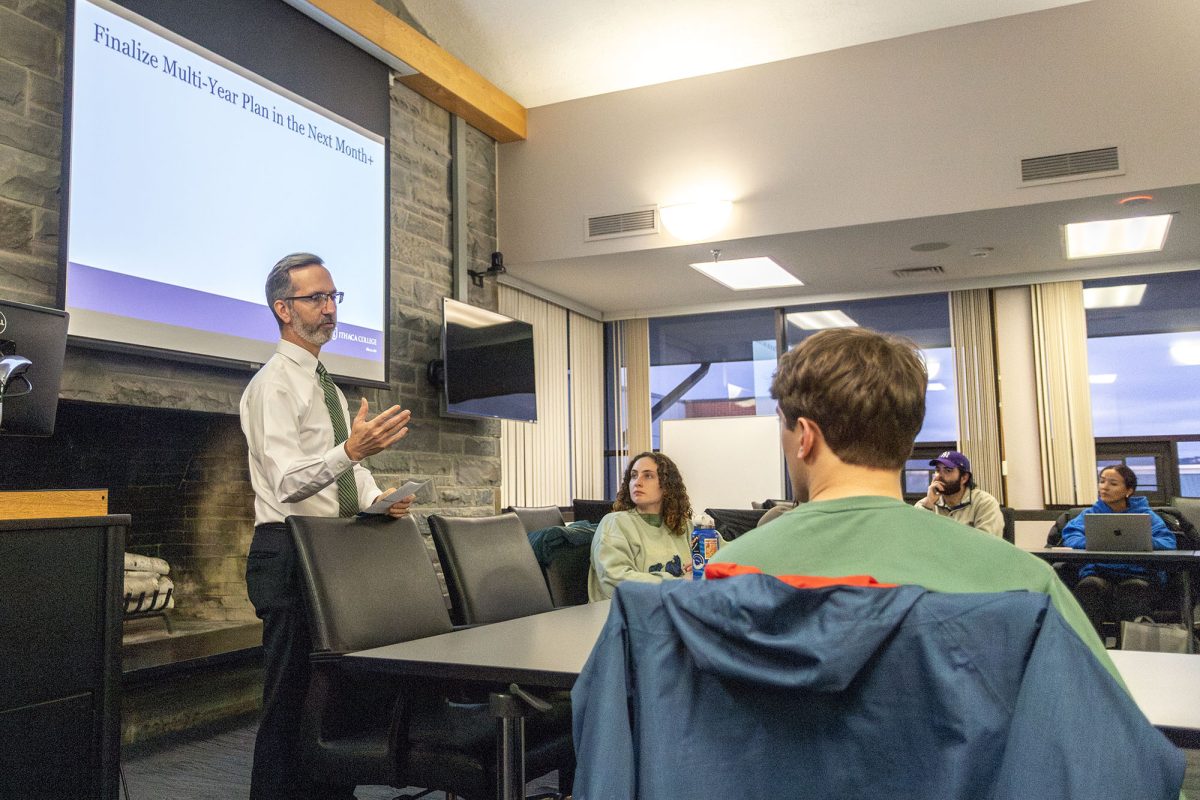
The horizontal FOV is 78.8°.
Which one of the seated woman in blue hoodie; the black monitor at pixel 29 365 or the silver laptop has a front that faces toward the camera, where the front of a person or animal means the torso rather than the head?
the seated woman in blue hoodie

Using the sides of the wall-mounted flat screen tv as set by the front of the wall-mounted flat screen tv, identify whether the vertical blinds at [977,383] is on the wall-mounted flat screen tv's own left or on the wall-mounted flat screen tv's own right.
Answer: on the wall-mounted flat screen tv's own left

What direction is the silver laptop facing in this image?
away from the camera

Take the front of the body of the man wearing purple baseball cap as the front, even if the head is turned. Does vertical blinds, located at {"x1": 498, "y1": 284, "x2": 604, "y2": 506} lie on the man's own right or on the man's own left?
on the man's own right

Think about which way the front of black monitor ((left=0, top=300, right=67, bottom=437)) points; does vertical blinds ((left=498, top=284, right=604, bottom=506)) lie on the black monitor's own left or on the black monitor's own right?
on the black monitor's own right

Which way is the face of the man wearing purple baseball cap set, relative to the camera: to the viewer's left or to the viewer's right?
to the viewer's left

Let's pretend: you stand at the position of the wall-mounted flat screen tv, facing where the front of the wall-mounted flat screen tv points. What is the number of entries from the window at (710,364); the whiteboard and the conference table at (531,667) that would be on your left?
2

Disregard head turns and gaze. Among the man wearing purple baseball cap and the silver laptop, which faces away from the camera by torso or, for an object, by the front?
the silver laptop

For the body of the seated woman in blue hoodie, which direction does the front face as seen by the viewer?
toward the camera

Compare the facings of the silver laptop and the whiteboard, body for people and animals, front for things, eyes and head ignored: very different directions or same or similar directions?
very different directions

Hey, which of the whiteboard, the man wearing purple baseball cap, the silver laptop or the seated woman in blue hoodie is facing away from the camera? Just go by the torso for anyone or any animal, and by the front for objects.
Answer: the silver laptop

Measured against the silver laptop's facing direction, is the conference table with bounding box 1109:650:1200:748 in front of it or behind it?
behind

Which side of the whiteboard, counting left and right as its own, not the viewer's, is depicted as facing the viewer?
front
